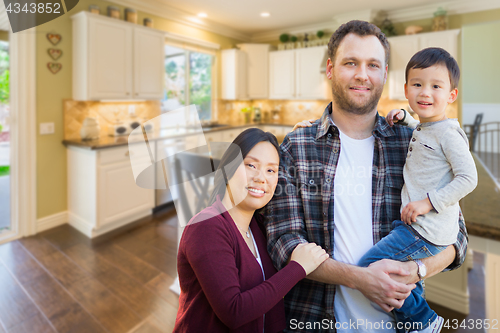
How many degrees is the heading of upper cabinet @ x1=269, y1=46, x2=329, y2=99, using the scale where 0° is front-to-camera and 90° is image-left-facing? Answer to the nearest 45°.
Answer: approximately 45°

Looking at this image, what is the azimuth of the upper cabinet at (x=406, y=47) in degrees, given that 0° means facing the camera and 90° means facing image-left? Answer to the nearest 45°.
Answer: approximately 45°

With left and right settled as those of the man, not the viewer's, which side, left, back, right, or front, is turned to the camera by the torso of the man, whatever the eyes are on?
front

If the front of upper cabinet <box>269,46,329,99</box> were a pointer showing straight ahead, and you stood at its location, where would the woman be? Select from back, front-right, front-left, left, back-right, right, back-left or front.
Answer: front-left

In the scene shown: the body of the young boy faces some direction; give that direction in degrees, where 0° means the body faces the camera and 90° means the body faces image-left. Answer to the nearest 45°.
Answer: approximately 45°

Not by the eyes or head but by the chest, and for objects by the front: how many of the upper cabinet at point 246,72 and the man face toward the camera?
2

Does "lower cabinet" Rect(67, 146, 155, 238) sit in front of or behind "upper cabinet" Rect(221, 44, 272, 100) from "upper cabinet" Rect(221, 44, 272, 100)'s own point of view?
in front

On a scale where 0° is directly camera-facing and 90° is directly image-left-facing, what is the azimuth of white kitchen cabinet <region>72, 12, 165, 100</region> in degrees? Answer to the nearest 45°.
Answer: approximately 315°

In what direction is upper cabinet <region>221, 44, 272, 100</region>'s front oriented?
toward the camera

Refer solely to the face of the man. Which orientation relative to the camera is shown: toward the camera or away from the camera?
toward the camera
